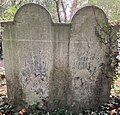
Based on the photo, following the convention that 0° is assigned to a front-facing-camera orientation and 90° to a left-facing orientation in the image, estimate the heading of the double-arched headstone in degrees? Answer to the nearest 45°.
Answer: approximately 0°
